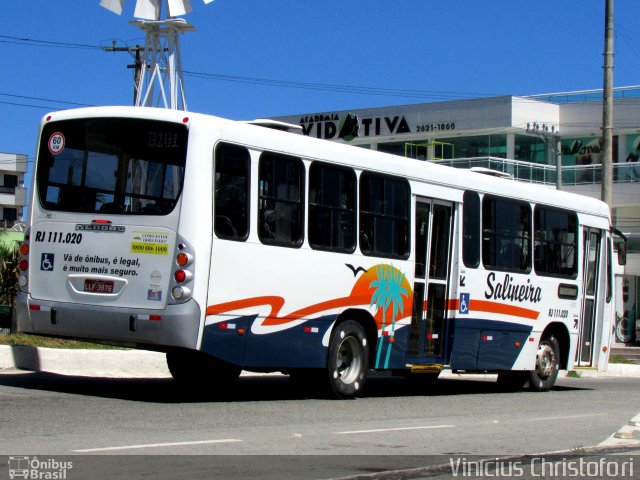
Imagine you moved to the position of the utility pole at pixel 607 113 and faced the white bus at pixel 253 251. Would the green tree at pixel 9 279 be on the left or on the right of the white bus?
right

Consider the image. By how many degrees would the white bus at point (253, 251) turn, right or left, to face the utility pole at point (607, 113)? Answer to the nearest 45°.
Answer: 0° — it already faces it

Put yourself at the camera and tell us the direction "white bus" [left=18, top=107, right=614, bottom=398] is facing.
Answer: facing away from the viewer and to the right of the viewer

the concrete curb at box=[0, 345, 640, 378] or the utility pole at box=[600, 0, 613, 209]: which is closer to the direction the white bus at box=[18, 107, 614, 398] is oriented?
the utility pole

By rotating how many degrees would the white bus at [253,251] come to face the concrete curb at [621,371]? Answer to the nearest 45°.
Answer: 0° — it already faces it

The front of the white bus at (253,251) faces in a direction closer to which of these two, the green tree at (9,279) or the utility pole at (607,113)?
the utility pole
